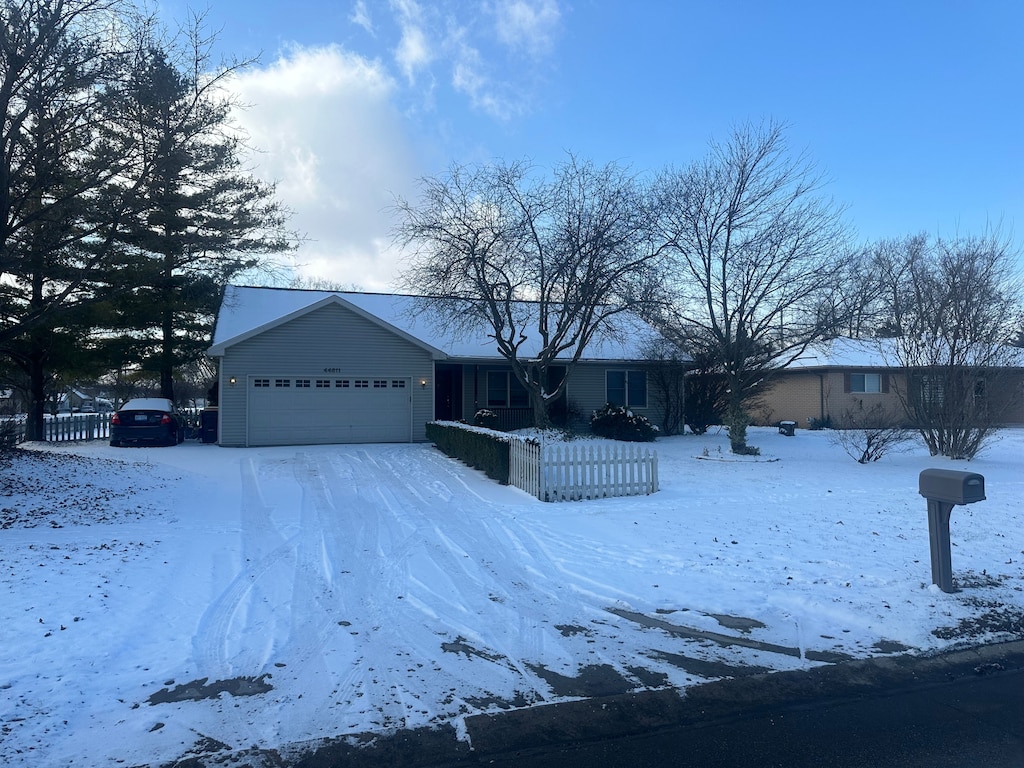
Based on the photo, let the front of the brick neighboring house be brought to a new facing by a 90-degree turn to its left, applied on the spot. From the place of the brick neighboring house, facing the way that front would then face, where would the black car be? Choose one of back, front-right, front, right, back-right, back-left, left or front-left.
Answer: back-right

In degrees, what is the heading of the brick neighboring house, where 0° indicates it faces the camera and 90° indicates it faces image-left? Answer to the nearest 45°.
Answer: approximately 0°

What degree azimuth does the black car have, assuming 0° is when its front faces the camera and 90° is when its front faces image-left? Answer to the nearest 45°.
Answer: approximately 180°

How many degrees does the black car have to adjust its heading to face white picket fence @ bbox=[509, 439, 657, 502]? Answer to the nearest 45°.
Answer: approximately 135° to its right

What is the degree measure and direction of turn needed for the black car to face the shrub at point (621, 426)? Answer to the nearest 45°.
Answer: approximately 90° to its right
